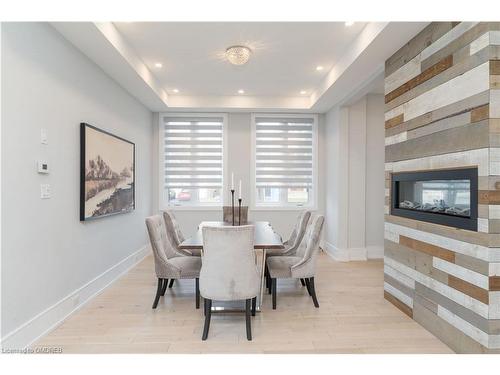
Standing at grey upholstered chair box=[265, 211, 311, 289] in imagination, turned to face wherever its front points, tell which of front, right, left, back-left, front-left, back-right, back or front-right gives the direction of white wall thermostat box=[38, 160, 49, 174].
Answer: front-left

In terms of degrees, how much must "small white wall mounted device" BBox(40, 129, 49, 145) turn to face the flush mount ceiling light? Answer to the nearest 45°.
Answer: approximately 45° to its left

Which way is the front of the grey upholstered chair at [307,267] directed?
to the viewer's left

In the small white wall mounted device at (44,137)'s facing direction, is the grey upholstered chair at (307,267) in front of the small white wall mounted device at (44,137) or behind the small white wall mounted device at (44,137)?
in front

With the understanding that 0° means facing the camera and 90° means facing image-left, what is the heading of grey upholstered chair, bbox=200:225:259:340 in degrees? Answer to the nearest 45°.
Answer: approximately 180°

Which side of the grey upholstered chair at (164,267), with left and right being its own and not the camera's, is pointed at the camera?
right

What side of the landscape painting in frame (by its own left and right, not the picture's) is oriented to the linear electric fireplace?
front

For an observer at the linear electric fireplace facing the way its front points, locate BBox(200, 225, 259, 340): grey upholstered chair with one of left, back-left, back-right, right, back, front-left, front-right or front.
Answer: front

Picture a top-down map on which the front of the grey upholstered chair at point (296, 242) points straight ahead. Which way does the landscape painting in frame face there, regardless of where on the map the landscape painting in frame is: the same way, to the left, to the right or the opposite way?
the opposite way

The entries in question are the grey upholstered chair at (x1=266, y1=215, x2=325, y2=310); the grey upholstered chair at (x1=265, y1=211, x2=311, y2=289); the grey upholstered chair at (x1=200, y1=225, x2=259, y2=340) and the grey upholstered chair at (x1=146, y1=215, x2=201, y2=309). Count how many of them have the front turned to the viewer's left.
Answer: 2

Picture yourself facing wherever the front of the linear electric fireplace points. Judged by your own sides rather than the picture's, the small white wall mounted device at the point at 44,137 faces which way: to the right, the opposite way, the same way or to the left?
the opposite way

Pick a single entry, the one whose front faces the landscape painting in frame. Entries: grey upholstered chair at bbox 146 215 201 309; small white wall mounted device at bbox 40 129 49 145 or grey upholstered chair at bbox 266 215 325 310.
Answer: grey upholstered chair at bbox 266 215 325 310
